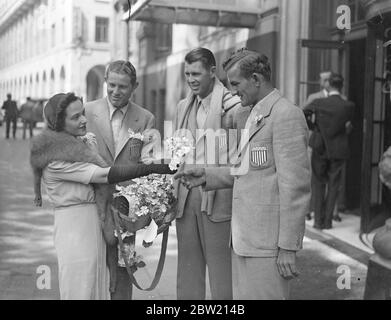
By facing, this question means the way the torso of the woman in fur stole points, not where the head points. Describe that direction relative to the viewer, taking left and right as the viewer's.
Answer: facing to the right of the viewer

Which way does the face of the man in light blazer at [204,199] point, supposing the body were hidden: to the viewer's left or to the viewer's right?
to the viewer's left

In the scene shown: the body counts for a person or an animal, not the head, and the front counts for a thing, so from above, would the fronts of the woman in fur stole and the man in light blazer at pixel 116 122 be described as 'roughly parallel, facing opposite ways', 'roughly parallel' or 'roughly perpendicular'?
roughly perpendicular

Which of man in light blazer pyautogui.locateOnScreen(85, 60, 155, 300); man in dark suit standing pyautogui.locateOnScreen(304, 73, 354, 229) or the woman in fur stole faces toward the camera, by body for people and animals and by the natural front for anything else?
the man in light blazer

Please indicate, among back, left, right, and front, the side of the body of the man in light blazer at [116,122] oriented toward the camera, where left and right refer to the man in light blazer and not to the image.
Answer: front

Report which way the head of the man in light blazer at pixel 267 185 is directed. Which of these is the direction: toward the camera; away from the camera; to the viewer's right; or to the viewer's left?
to the viewer's left

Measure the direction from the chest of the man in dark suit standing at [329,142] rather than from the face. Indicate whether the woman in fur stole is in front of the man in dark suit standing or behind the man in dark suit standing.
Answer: behind

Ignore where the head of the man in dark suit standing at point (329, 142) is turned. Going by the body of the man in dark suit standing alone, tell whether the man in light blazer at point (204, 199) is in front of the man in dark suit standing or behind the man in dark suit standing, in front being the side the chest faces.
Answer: behind

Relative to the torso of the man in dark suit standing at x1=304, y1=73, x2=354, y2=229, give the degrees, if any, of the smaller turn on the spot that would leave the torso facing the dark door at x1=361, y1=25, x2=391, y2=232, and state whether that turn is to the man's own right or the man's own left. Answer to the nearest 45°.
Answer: approximately 135° to the man's own right

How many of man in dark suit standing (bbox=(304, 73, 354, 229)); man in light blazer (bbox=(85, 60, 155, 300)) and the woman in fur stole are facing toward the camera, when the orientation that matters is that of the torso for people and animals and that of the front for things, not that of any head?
1

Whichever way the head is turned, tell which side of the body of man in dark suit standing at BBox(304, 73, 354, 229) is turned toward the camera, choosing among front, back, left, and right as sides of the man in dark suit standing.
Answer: back

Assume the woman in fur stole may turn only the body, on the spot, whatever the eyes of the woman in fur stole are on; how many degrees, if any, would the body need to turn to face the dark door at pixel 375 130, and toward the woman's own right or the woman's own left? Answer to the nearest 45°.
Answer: approximately 45° to the woman's own left
